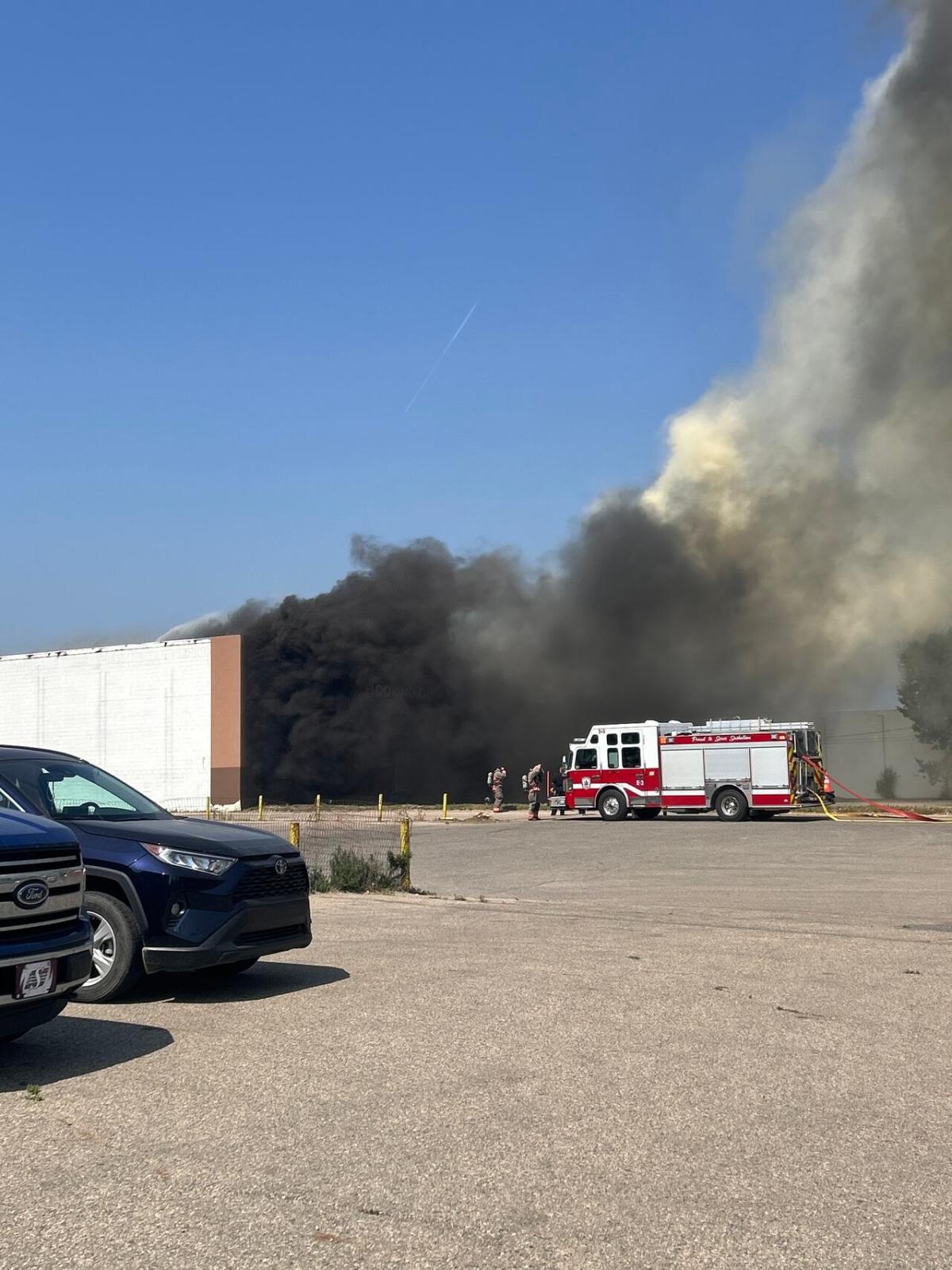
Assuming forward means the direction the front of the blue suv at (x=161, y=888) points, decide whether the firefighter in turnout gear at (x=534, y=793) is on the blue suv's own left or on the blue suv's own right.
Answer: on the blue suv's own left

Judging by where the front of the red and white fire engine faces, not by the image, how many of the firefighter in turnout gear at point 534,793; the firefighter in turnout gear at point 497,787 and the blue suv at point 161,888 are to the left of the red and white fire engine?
1

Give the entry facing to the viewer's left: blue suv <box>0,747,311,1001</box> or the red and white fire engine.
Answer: the red and white fire engine

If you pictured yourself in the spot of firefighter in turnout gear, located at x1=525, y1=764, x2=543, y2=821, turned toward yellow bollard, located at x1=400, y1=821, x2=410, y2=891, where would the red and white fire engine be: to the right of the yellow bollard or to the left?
left

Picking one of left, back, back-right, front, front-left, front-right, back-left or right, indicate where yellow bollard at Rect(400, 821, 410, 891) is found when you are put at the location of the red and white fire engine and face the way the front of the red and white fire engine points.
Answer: left

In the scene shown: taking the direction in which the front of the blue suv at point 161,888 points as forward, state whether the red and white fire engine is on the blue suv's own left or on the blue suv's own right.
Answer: on the blue suv's own left

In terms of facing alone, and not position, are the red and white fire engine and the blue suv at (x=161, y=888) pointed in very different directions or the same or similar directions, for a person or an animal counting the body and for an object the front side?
very different directions

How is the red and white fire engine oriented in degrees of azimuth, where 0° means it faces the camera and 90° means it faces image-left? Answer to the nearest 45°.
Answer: approximately 90°

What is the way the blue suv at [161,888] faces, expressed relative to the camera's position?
facing the viewer and to the right of the viewer

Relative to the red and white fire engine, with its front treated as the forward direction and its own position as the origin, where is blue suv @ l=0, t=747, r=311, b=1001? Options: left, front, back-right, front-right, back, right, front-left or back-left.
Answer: left

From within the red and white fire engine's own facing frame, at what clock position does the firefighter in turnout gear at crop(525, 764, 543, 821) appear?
The firefighter in turnout gear is roughly at 1 o'clock from the red and white fire engine.

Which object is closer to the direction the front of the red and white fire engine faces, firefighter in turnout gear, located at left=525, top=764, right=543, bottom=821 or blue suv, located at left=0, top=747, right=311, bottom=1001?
the firefighter in turnout gear

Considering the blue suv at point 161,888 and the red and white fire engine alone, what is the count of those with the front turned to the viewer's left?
1
